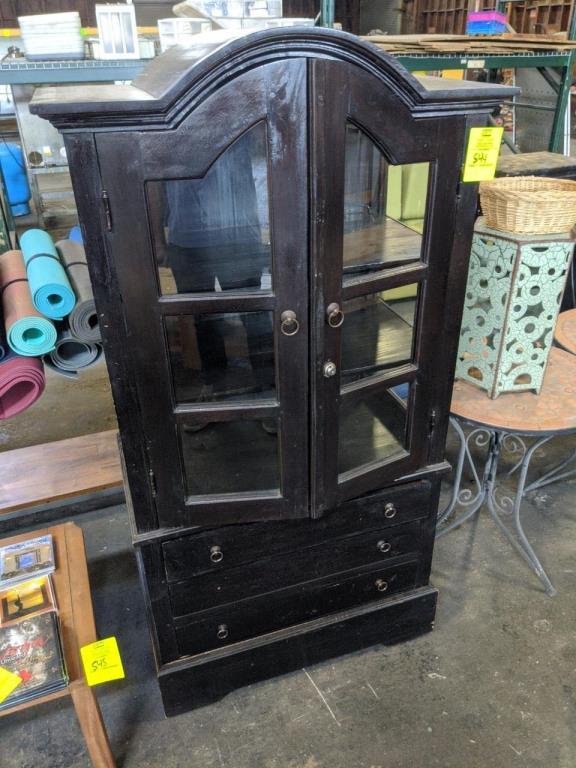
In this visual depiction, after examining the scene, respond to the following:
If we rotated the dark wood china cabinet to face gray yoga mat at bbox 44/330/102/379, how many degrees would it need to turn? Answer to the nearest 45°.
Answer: approximately 135° to its right

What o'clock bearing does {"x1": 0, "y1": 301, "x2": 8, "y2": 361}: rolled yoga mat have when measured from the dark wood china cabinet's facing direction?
The rolled yoga mat is roughly at 4 o'clock from the dark wood china cabinet.

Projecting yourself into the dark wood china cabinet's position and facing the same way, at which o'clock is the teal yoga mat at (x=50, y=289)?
The teal yoga mat is roughly at 4 o'clock from the dark wood china cabinet.

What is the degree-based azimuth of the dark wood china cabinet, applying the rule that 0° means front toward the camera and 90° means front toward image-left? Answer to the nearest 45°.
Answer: approximately 0°

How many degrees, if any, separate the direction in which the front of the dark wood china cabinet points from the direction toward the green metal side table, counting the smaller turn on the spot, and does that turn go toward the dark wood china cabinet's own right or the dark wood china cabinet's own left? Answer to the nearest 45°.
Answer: approximately 135° to the dark wood china cabinet's own left

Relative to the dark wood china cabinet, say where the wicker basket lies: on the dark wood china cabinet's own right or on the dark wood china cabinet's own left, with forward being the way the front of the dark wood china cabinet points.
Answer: on the dark wood china cabinet's own left

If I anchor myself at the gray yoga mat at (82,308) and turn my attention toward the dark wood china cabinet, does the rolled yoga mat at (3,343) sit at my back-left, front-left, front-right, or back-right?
back-right
